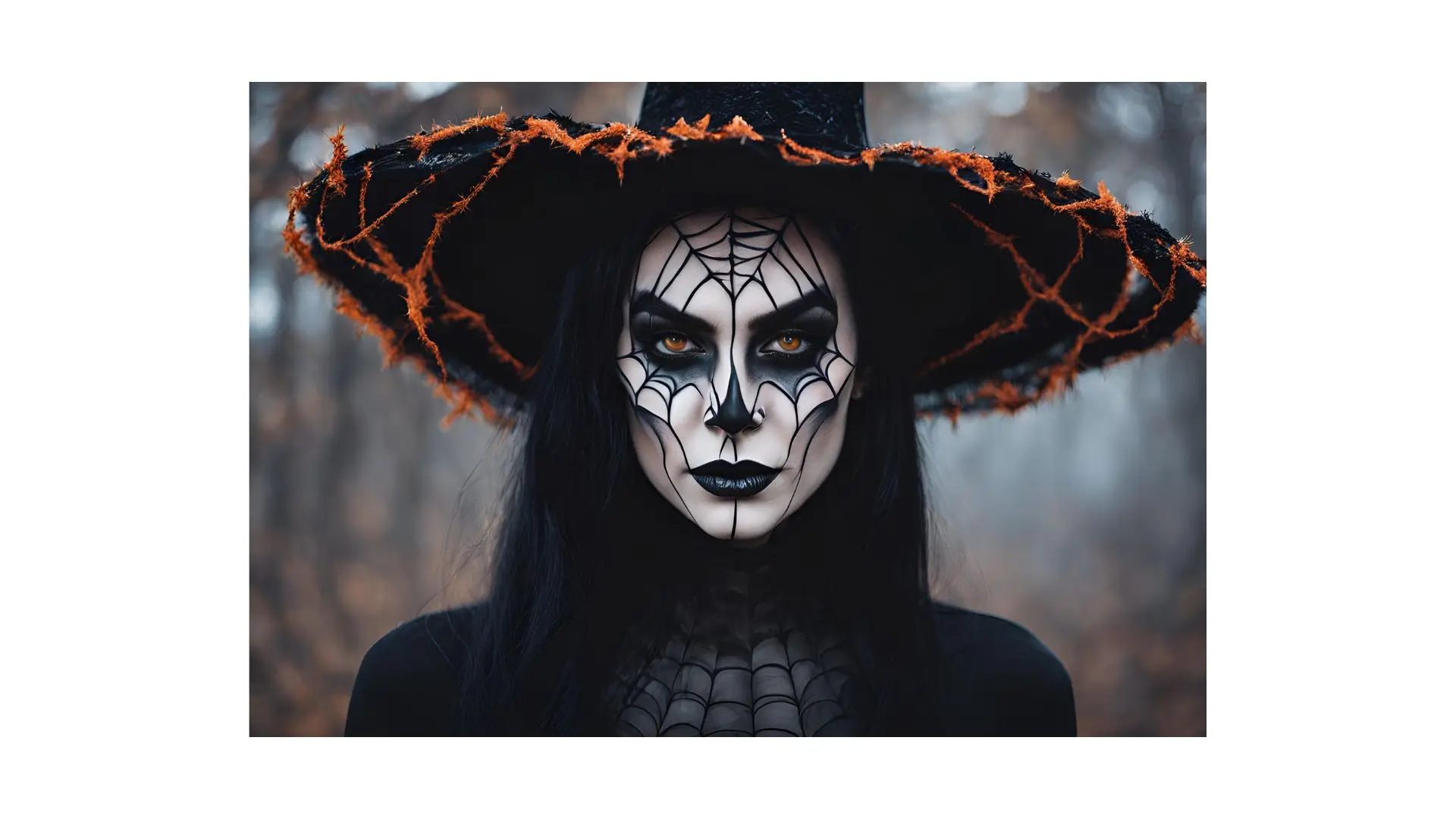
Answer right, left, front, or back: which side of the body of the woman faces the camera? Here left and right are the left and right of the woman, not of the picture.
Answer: front

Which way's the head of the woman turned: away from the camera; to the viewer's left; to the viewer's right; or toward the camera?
toward the camera
